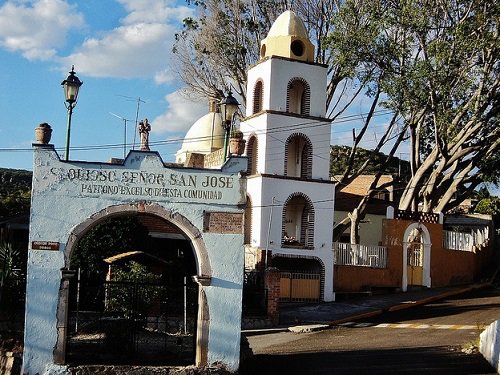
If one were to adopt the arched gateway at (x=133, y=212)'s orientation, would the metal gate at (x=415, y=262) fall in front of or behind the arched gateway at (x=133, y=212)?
behind

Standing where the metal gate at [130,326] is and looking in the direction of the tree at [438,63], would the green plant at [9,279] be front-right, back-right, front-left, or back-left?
back-left

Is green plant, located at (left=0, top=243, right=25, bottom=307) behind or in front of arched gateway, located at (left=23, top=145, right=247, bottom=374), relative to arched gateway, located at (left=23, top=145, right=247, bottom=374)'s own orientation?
behind

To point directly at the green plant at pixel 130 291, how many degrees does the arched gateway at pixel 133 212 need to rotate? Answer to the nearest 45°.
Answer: approximately 180°

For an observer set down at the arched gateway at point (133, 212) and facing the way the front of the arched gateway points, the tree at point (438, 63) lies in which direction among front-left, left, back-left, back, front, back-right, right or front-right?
back-left

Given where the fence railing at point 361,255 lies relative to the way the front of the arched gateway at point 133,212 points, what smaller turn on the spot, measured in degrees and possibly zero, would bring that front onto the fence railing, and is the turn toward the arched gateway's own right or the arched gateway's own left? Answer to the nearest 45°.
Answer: approximately 135° to the arched gateway's own left

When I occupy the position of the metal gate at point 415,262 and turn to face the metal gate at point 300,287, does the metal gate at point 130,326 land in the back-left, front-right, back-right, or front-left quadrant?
front-left

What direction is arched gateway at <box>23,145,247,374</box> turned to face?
toward the camera

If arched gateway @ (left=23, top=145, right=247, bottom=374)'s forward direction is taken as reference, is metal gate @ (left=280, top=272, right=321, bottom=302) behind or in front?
behind
